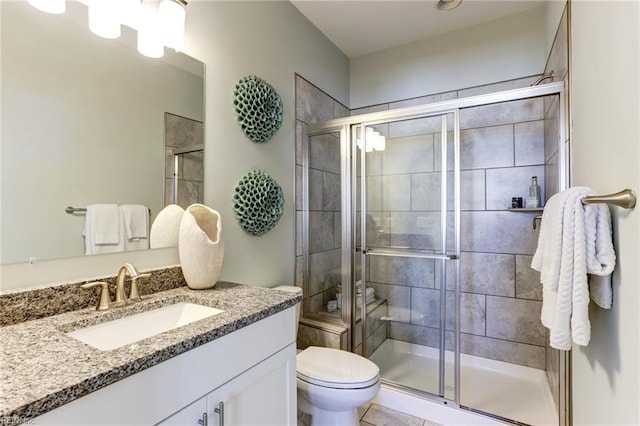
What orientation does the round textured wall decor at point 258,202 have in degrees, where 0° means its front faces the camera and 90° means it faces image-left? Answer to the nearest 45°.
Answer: approximately 315°

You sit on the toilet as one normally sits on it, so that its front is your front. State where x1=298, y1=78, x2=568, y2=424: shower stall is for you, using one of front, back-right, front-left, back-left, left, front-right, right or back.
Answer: left

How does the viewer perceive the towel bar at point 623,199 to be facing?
facing to the left of the viewer

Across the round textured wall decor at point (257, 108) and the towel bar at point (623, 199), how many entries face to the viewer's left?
1

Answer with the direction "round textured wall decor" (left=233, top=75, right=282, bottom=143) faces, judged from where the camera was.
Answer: facing the viewer and to the right of the viewer

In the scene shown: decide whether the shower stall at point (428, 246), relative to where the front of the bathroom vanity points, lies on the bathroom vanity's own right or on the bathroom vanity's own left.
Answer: on the bathroom vanity's own left

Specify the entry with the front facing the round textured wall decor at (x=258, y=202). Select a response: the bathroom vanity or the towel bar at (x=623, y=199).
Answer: the towel bar

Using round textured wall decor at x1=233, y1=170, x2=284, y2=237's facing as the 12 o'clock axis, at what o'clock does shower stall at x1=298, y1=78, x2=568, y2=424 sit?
The shower stall is roughly at 10 o'clock from the round textured wall decor.

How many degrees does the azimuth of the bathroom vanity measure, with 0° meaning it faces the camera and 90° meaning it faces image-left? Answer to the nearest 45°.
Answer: approximately 315°

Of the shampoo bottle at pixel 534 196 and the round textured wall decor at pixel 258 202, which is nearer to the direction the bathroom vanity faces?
the shampoo bottle
